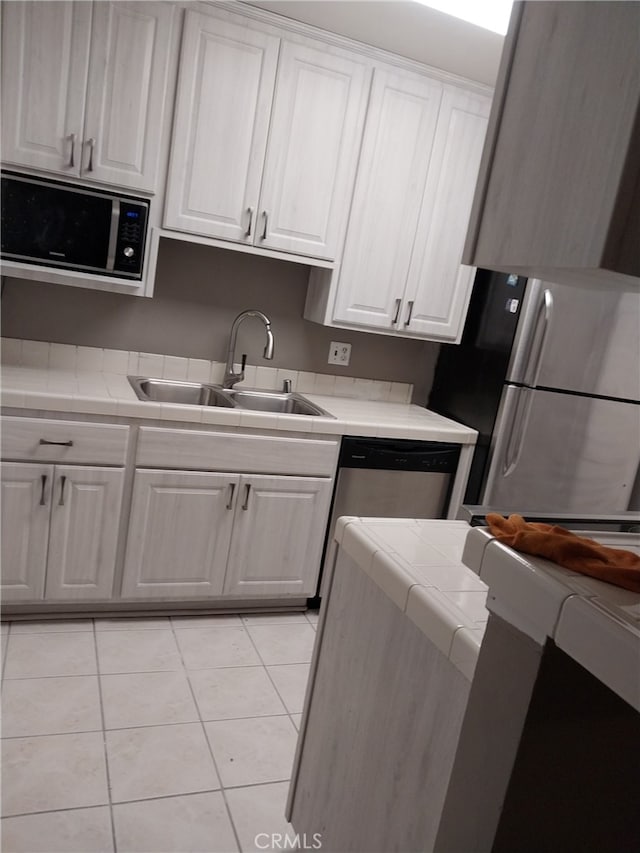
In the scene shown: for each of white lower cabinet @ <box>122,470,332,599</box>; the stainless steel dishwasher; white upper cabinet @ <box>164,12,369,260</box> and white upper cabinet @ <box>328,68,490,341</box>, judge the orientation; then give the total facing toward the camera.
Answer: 4

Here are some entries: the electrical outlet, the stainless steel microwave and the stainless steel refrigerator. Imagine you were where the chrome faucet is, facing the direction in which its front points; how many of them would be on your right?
1

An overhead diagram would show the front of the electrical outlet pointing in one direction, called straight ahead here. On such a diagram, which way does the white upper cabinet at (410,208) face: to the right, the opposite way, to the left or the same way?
the same way

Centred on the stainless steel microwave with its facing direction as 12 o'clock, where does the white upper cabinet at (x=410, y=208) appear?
The white upper cabinet is roughly at 9 o'clock from the stainless steel microwave.

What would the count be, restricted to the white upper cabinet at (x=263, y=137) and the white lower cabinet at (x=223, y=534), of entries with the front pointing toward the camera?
2

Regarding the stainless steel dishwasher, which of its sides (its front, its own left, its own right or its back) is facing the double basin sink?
right

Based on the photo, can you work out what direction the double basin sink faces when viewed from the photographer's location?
facing the viewer

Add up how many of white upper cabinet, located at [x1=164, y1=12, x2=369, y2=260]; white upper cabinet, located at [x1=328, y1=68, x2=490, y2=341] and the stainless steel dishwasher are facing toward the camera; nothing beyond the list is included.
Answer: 3

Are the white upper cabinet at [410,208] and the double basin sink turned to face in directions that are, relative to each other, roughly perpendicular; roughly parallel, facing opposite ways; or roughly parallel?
roughly parallel

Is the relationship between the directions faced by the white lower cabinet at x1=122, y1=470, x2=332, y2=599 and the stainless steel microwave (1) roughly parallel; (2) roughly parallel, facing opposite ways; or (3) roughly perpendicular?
roughly parallel

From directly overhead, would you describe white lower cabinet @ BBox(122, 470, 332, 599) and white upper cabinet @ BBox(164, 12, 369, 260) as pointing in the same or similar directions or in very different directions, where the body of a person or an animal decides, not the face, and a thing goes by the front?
same or similar directions

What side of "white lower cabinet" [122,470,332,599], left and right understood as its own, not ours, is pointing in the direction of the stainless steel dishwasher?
left

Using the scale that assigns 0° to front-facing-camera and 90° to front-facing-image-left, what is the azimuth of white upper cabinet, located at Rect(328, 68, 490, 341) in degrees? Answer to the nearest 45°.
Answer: approximately 0°
